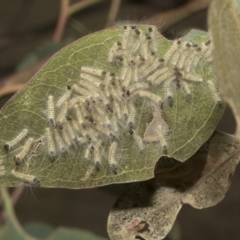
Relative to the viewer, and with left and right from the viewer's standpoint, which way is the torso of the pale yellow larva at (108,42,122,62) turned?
facing away from the viewer and to the right of the viewer

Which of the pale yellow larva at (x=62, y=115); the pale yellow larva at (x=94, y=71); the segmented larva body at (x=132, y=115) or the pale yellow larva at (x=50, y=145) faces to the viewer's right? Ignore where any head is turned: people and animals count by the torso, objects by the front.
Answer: the pale yellow larva at (x=94, y=71)

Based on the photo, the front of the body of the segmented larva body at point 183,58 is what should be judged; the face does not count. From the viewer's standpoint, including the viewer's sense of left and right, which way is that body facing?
facing away from the viewer
